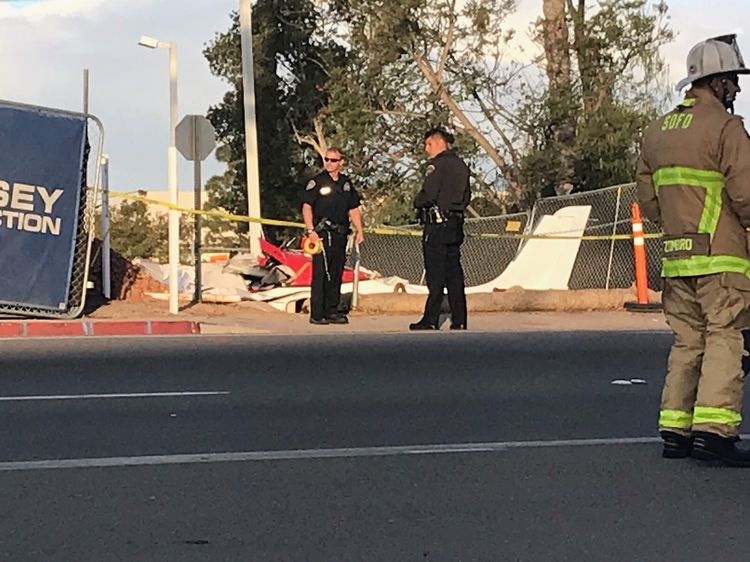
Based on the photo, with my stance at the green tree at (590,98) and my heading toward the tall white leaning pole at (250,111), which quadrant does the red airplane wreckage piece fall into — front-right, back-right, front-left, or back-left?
front-left

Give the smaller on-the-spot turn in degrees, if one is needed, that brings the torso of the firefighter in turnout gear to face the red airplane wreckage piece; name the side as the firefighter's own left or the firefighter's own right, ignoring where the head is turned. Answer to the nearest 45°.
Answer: approximately 90° to the firefighter's own left

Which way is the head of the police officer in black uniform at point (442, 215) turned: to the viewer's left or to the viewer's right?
to the viewer's left

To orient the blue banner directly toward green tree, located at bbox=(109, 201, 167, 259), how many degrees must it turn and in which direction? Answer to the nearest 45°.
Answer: approximately 180°

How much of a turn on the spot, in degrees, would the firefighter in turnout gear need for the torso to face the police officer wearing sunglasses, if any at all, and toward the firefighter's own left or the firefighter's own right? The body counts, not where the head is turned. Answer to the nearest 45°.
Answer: approximately 90° to the firefighter's own left

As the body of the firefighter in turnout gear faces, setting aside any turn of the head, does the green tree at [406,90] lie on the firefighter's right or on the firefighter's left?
on the firefighter's left

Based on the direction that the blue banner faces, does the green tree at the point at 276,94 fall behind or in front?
behind

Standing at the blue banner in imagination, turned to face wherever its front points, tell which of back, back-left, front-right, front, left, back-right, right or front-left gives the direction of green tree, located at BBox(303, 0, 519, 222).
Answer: back-left

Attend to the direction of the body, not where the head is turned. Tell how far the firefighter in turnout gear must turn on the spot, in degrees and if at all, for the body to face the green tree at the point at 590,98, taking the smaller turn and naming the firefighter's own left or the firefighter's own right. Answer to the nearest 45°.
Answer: approximately 45° to the firefighter's own left

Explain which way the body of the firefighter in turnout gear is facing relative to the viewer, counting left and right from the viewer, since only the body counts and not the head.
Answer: facing away from the viewer and to the right of the viewer

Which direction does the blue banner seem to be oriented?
toward the camera

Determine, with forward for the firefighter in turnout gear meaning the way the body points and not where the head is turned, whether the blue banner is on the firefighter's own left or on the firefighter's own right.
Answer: on the firefighter's own left
